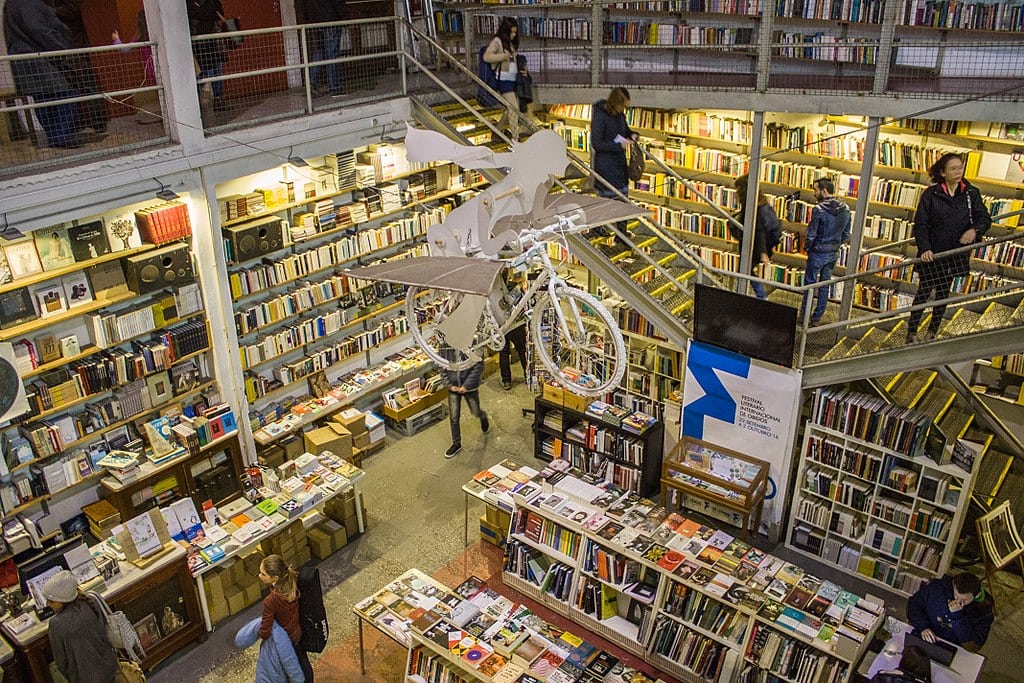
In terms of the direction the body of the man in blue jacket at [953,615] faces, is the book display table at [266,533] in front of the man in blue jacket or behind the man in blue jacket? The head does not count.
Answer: in front

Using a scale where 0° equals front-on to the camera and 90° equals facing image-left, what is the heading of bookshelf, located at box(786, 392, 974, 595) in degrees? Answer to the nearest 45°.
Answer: approximately 45°

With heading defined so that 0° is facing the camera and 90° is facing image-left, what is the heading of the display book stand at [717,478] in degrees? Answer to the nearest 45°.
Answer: approximately 45°

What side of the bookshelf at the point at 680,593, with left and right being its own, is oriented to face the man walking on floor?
right

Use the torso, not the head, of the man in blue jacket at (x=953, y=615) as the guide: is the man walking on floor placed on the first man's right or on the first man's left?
on the first man's right

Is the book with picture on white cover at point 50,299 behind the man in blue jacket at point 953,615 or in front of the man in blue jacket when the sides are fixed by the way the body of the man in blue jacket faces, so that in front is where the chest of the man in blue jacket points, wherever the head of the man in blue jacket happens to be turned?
in front

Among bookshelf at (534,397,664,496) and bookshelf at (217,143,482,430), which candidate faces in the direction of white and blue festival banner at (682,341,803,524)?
bookshelf at (217,143,482,430)

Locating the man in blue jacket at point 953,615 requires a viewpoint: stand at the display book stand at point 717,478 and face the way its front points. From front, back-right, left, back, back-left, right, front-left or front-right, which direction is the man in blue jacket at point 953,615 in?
left
